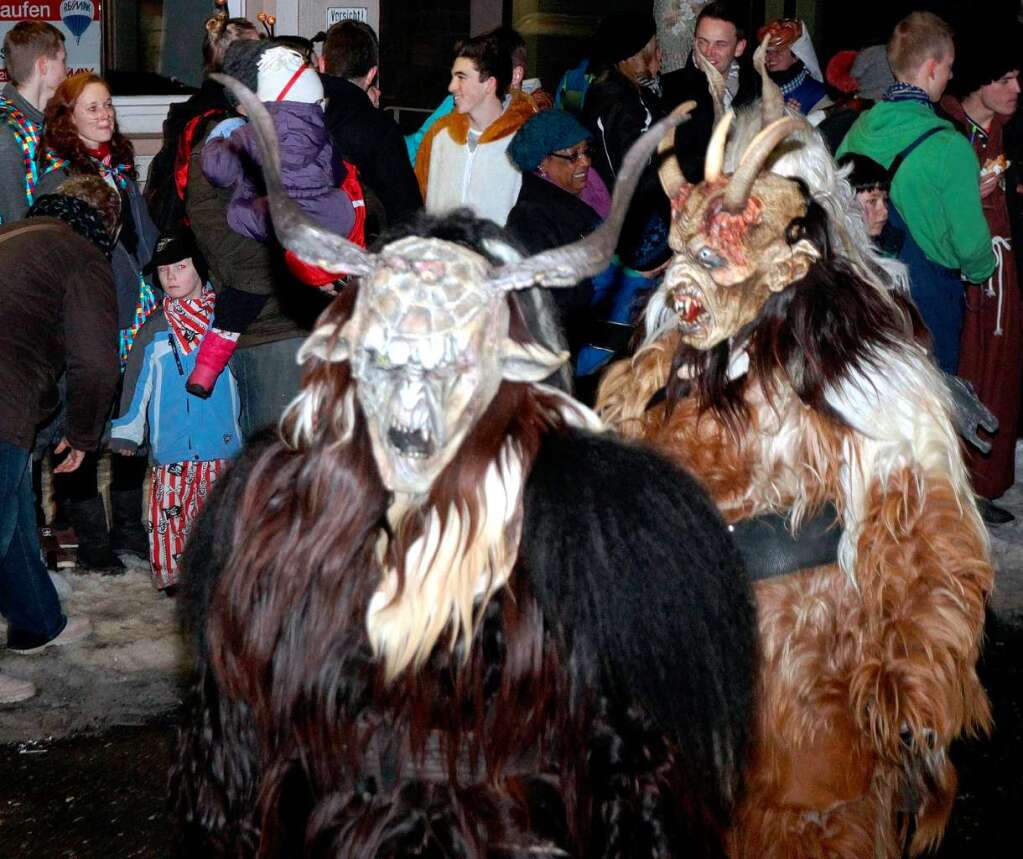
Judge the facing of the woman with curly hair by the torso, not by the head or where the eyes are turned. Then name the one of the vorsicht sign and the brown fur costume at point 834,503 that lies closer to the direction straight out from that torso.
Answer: the brown fur costume

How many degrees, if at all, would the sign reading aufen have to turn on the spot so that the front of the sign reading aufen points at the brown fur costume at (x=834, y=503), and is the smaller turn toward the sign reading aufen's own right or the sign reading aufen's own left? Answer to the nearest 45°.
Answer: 0° — it already faces it

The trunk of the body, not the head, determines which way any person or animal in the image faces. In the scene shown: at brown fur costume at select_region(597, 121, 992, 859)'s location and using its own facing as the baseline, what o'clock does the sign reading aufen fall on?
The sign reading aufen is roughly at 3 o'clock from the brown fur costume.

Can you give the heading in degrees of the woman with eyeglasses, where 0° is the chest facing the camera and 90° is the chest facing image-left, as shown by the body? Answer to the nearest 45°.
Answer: approximately 315°

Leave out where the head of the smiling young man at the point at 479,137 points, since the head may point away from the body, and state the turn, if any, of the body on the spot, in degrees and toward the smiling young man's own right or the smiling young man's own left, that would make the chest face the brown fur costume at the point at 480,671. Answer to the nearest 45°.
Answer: approximately 45° to the smiling young man's own left

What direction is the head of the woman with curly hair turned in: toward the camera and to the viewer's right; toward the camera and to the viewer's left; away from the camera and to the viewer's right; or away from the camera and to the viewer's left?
toward the camera and to the viewer's right

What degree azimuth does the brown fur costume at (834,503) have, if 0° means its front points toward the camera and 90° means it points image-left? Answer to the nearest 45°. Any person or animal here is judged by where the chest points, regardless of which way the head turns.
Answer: approximately 45°

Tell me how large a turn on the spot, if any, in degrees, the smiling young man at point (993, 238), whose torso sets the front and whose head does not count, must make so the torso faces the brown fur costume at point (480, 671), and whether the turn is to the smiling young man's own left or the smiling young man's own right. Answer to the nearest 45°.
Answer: approximately 45° to the smiling young man's own right

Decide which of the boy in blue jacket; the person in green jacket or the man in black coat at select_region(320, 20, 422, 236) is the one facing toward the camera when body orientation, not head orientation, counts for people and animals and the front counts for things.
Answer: the boy in blue jacket

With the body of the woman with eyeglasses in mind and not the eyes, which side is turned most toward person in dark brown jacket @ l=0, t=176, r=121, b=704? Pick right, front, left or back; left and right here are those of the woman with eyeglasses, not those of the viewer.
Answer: right

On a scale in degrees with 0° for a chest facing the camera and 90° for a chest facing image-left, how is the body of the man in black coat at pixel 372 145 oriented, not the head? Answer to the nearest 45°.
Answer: approximately 225°
